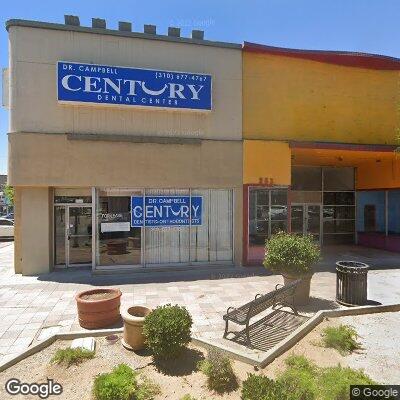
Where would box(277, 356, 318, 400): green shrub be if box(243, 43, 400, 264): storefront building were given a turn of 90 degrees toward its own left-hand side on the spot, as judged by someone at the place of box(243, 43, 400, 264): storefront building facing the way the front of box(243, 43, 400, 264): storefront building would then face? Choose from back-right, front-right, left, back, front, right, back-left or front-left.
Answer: right

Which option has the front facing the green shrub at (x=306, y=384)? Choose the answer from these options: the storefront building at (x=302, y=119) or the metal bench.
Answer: the storefront building

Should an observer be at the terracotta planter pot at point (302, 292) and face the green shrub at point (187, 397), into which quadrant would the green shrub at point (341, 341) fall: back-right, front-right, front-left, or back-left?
front-left

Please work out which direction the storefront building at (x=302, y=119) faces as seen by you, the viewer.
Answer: facing the viewer

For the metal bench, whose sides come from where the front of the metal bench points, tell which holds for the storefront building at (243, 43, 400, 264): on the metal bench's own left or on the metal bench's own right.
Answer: on the metal bench's own right

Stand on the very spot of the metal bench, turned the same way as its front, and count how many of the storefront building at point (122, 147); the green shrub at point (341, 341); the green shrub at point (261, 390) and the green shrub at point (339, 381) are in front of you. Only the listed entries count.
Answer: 1

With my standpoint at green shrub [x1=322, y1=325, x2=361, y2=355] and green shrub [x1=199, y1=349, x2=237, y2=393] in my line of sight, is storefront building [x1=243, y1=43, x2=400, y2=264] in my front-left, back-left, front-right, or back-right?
back-right

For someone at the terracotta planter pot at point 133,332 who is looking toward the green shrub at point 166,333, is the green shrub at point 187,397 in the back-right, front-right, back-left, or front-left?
front-right

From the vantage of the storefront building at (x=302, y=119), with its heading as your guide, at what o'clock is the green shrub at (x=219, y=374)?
The green shrub is roughly at 12 o'clock from the storefront building.

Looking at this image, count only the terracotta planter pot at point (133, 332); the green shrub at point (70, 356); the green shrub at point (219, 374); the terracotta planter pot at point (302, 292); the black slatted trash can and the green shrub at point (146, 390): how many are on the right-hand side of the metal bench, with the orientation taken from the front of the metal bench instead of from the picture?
2
